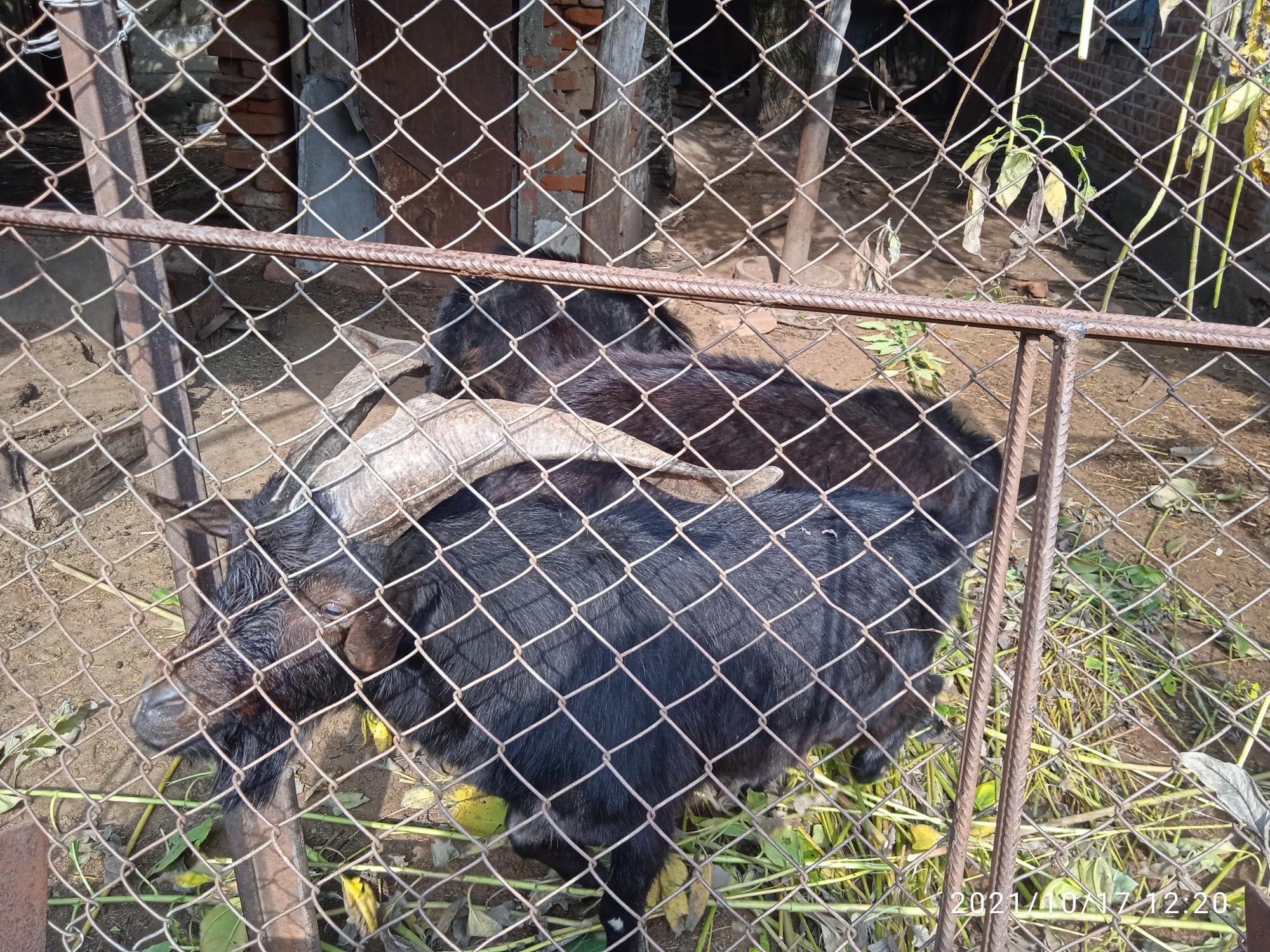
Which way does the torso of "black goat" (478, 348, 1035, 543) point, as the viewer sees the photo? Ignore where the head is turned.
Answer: to the viewer's left

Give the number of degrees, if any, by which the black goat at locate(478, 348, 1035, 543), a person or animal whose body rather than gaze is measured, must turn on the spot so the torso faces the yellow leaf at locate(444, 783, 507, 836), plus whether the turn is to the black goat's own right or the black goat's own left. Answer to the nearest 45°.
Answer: approximately 45° to the black goat's own left

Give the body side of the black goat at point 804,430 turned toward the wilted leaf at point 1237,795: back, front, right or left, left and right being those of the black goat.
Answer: back

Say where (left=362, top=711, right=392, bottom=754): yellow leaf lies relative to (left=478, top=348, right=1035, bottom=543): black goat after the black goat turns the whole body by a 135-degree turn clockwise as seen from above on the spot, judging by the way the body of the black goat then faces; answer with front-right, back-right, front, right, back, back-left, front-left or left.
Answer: back

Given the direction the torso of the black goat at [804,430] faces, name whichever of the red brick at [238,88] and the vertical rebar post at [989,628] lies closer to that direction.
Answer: the red brick

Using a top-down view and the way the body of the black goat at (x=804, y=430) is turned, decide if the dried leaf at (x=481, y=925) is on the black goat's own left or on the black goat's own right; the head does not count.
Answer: on the black goat's own left

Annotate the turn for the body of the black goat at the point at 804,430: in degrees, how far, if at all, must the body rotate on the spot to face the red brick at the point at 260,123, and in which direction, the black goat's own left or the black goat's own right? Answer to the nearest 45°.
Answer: approximately 45° to the black goat's own right

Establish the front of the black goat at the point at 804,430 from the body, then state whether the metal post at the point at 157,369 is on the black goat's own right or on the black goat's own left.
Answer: on the black goat's own left
